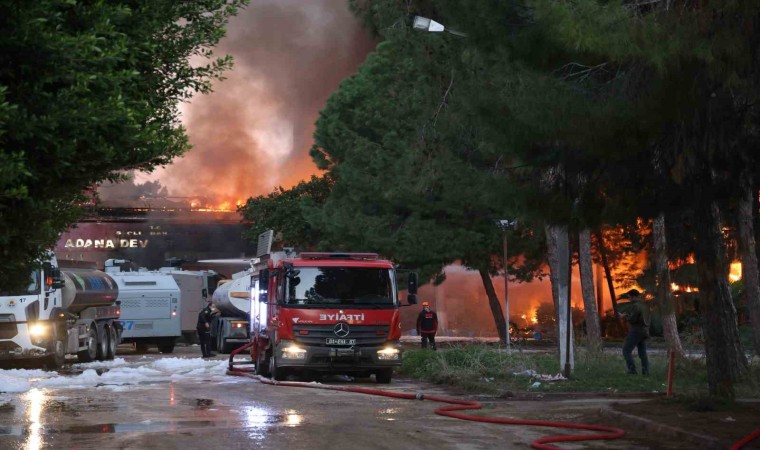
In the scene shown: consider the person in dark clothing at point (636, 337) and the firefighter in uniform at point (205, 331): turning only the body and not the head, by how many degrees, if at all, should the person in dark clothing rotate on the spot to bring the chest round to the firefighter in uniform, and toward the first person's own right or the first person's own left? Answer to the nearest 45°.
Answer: approximately 45° to the first person's own right

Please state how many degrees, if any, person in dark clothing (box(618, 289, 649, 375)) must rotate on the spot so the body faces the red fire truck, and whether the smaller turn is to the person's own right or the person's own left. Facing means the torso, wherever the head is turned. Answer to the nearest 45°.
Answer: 0° — they already face it

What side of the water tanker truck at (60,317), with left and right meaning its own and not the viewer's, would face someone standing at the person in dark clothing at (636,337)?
left

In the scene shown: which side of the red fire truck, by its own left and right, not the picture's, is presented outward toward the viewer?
front

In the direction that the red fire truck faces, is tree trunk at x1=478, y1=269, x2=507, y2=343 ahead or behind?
behind

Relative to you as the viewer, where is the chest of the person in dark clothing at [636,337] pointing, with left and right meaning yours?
facing to the left of the viewer

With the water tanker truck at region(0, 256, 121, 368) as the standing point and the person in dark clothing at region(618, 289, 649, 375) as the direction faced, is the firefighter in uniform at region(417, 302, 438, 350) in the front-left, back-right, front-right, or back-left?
front-left

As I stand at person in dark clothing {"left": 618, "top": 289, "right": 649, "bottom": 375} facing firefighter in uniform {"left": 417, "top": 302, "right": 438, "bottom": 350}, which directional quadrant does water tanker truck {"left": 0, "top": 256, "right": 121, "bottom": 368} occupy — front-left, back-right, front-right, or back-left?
front-left

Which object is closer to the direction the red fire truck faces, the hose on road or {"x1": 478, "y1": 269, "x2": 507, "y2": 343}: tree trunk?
the hose on road

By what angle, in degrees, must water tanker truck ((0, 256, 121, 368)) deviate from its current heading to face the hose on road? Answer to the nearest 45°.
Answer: approximately 45° to its left
